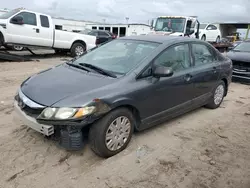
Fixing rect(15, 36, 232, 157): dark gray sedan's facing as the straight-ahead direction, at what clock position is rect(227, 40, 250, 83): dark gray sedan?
rect(227, 40, 250, 83): dark gray sedan is roughly at 6 o'clock from rect(15, 36, 232, 157): dark gray sedan.

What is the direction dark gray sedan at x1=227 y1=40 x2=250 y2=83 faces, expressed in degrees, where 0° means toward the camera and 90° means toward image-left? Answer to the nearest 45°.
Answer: approximately 0°

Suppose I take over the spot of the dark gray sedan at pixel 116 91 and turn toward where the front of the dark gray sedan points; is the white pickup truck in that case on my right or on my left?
on my right

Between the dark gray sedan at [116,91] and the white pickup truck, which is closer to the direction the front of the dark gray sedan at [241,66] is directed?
the dark gray sedan

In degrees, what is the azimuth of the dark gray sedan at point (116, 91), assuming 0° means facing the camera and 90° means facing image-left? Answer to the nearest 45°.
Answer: approximately 45°

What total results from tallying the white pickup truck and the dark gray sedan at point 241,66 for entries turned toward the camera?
1
